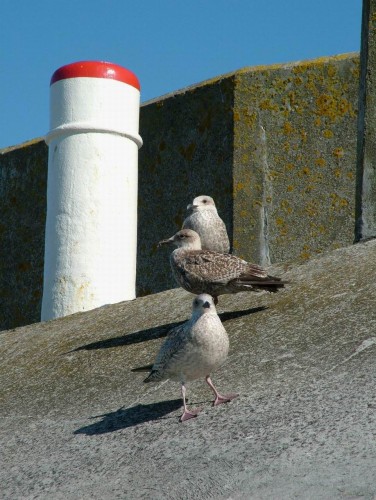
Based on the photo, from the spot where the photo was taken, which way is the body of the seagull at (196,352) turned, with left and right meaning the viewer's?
facing the viewer and to the right of the viewer

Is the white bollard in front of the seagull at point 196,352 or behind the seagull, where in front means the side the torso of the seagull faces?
behind

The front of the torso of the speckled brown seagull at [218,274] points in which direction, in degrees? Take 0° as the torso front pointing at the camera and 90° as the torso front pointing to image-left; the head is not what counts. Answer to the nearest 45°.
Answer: approximately 90°

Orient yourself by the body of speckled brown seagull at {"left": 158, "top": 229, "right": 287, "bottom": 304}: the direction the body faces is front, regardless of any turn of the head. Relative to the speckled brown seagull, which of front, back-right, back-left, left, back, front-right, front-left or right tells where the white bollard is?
front-right

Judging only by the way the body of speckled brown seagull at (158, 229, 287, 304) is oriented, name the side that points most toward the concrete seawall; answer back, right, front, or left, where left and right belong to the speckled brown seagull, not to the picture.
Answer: right

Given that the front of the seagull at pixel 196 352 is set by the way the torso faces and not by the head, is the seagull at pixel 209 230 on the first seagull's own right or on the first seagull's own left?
on the first seagull's own left

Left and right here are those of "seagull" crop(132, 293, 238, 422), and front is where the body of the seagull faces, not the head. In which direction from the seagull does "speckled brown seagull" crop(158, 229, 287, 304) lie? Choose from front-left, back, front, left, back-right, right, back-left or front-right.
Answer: back-left

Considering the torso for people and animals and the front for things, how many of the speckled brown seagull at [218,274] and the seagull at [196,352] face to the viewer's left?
1

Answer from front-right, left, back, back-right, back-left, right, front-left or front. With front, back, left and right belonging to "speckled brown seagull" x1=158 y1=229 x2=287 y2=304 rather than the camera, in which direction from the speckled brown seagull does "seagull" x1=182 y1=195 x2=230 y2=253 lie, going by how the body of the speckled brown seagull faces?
right
